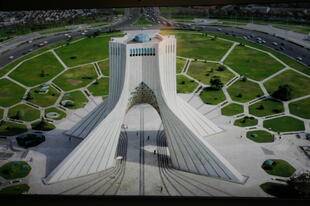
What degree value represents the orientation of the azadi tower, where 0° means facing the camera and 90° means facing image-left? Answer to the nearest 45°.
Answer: approximately 0°

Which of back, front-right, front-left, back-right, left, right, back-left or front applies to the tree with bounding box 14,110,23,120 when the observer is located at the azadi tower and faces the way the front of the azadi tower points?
back-right

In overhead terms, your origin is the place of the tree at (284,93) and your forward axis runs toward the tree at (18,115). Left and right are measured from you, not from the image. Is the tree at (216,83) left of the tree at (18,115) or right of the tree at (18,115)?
right

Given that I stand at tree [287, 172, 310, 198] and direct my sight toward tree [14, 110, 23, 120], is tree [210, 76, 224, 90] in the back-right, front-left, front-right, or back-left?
front-right

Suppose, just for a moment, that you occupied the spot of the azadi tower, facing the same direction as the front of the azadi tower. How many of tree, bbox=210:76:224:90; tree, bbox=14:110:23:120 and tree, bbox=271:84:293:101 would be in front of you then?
0

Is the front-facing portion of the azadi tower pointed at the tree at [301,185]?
no

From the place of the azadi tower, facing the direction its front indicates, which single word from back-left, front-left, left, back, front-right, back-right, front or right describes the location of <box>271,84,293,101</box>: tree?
back-left

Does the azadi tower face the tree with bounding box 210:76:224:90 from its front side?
no

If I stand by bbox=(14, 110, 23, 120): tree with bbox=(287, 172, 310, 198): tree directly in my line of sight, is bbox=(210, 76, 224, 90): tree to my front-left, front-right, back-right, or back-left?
front-left
